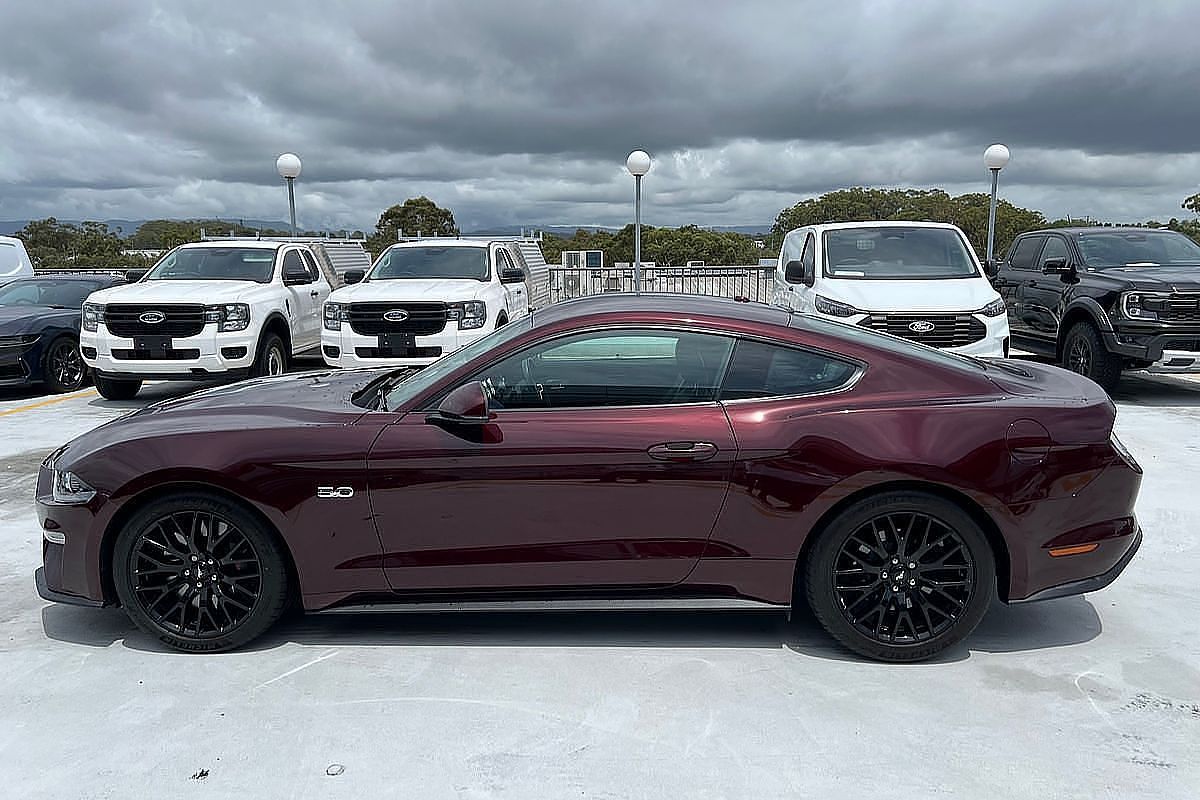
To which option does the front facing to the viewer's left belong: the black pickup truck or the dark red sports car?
the dark red sports car

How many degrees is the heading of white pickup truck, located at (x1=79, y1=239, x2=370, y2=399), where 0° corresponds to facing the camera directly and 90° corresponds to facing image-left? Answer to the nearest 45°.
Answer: approximately 45°

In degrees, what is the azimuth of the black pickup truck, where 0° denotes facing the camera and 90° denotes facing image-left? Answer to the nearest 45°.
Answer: approximately 315°

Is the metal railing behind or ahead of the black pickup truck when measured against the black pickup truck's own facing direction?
behind

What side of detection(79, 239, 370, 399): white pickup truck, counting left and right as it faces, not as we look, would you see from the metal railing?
back

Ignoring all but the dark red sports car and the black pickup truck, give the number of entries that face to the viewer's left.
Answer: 1

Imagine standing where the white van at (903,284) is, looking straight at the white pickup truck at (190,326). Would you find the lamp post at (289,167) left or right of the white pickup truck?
right

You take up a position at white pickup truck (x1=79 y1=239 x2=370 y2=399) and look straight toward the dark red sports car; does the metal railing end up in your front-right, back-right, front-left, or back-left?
back-left

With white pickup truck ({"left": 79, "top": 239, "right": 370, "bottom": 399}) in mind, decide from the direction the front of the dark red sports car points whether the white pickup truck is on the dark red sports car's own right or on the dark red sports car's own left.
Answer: on the dark red sports car's own right

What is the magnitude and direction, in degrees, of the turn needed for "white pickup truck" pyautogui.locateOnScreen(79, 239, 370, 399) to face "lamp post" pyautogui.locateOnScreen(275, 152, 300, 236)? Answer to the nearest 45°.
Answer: approximately 135° to its right

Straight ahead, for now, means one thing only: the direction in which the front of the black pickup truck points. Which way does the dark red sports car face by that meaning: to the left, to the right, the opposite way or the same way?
to the right

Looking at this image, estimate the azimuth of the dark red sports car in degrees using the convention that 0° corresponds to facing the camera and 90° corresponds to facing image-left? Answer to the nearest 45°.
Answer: approximately 90°
